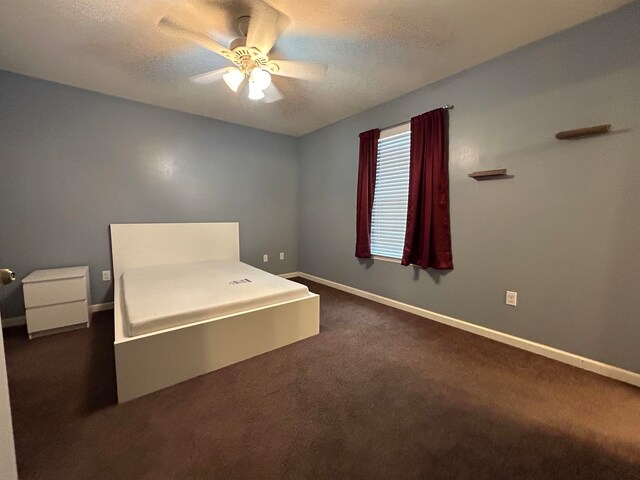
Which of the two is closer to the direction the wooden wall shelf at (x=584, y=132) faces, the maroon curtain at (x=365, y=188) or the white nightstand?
the white nightstand

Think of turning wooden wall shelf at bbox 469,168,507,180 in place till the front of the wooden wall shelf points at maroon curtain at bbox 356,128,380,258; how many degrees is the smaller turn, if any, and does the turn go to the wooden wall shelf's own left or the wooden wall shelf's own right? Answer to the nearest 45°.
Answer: approximately 45° to the wooden wall shelf's own right

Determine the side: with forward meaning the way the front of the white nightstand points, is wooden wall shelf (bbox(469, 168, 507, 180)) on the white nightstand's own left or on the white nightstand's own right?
on the white nightstand's own left

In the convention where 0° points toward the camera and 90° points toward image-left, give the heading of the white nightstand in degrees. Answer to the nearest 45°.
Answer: approximately 0°

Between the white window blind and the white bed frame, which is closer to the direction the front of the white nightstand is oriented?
the white bed frame

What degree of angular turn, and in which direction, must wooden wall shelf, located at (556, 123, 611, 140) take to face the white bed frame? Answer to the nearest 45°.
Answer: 0° — it already faces it

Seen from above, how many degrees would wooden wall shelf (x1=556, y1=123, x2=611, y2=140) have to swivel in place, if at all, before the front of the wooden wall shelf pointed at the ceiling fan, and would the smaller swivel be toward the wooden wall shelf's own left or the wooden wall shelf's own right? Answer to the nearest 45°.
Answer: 0° — it already faces it

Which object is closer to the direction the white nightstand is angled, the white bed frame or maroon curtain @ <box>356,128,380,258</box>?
the white bed frame
